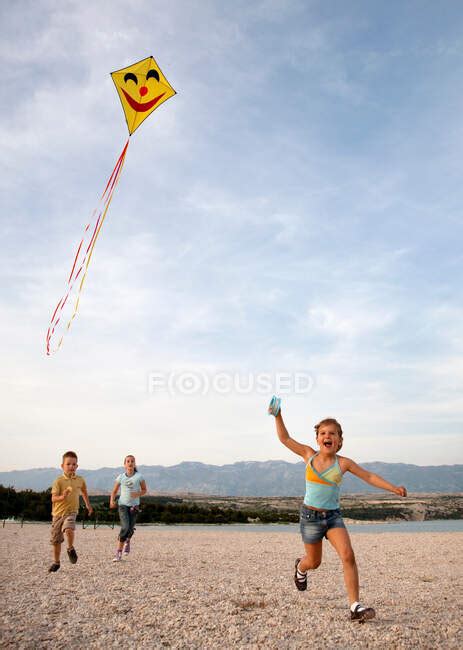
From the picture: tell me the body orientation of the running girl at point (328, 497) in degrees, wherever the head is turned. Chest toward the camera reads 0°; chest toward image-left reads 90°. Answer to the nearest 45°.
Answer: approximately 0°

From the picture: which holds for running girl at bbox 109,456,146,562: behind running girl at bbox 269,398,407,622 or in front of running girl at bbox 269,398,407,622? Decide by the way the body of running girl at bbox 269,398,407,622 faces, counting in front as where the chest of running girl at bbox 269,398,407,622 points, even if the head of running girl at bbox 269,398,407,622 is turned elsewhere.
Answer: behind

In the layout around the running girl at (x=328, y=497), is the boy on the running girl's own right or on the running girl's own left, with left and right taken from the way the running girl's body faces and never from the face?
on the running girl's own right
